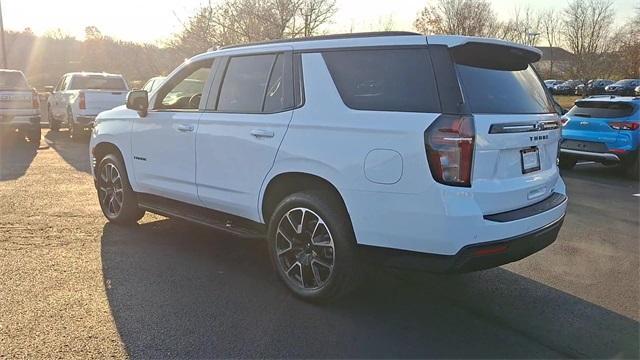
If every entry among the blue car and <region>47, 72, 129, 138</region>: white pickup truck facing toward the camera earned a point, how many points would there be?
0

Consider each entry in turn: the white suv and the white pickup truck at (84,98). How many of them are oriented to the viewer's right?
0

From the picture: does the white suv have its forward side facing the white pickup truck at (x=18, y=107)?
yes

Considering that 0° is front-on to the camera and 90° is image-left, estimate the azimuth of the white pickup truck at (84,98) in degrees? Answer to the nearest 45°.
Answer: approximately 135°

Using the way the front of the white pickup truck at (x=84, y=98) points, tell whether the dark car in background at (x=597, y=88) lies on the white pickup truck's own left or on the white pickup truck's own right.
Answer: on the white pickup truck's own right

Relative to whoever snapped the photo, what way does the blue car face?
facing away from the viewer and to the right of the viewer

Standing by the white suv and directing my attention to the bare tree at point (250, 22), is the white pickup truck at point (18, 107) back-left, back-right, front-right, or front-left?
front-left

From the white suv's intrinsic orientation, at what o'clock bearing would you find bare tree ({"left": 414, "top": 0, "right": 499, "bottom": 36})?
The bare tree is roughly at 2 o'clock from the white suv.

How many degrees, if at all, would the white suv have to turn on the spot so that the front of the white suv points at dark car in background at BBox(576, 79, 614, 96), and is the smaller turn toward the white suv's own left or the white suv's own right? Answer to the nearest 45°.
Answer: approximately 90° to the white suv's own right

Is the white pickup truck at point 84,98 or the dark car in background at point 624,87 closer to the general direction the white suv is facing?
the white pickup truck

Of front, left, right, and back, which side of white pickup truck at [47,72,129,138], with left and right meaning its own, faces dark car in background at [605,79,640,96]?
right

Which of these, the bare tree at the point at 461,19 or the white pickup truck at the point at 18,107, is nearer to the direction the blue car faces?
the bare tree
